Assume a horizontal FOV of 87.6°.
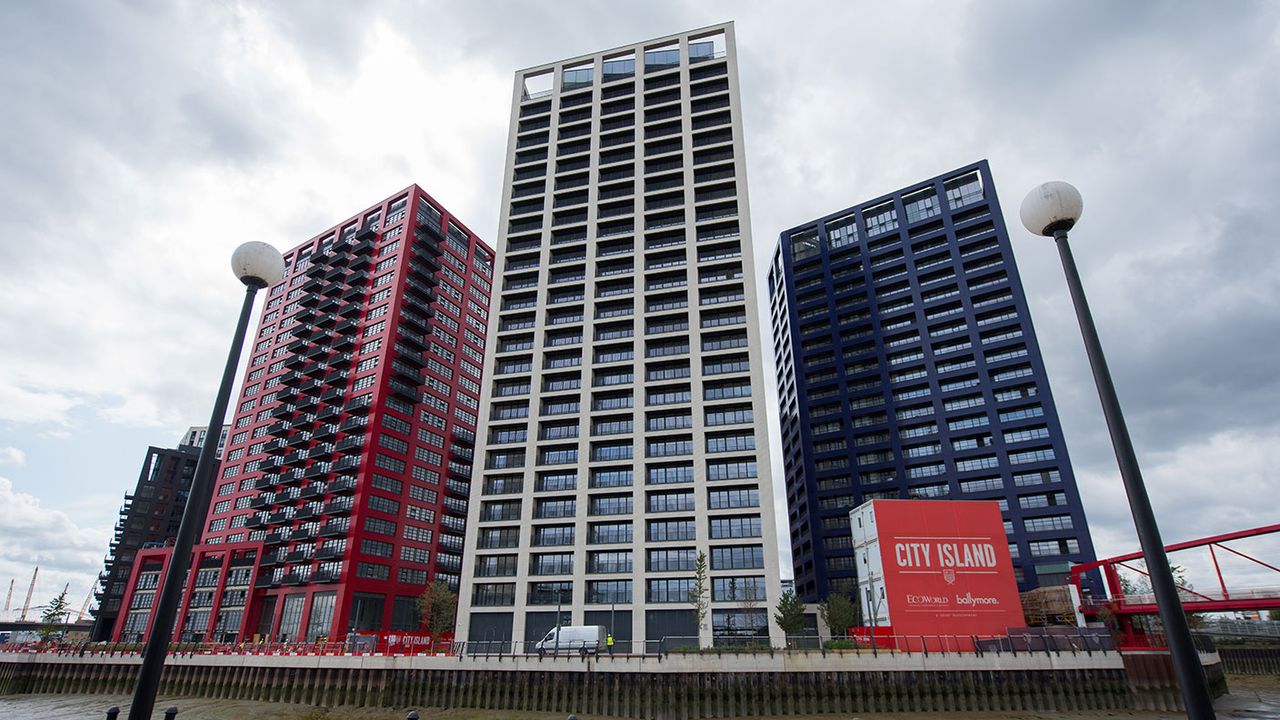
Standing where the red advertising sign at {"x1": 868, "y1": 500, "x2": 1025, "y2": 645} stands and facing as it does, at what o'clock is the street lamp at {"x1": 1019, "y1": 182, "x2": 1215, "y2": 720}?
The street lamp is roughly at 12 o'clock from the red advertising sign.

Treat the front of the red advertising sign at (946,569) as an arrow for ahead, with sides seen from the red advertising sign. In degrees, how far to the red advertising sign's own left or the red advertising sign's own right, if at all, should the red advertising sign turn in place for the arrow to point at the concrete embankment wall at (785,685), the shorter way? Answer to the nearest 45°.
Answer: approximately 45° to the red advertising sign's own right

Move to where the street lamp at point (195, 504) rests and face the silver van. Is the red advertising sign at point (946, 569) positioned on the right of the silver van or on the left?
right

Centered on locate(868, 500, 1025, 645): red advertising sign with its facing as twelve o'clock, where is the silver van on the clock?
The silver van is roughly at 2 o'clock from the red advertising sign.

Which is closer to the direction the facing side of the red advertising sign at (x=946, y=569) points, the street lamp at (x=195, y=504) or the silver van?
the street lamp

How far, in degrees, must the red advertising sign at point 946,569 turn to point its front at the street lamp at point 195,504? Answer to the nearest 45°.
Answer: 0° — it already faces it
